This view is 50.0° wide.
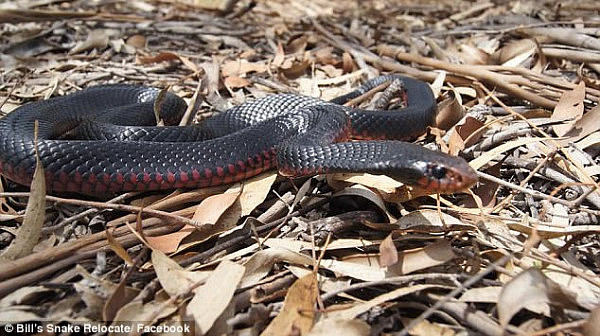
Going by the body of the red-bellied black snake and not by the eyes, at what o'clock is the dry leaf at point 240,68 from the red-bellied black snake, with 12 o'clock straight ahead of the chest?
The dry leaf is roughly at 9 o'clock from the red-bellied black snake.

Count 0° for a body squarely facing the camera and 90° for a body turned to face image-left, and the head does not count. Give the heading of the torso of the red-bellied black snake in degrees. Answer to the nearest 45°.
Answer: approximately 270°

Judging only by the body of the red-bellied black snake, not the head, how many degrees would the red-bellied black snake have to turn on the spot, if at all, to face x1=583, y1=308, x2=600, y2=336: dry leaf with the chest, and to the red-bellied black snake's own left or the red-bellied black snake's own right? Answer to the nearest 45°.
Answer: approximately 45° to the red-bellied black snake's own right

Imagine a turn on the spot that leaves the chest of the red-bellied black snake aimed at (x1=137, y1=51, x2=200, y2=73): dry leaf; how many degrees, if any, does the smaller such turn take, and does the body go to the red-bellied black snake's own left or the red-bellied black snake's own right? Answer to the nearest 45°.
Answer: approximately 90° to the red-bellied black snake's own left

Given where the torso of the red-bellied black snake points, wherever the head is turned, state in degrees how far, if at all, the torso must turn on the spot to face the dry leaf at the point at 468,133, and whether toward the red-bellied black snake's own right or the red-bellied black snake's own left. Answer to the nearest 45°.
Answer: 0° — it already faces it

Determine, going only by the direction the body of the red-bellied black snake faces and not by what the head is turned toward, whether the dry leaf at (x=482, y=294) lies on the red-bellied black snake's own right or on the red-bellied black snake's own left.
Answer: on the red-bellied black snake's own right

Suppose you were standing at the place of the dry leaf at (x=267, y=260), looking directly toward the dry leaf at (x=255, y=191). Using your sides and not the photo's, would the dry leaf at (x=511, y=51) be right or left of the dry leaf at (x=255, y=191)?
right

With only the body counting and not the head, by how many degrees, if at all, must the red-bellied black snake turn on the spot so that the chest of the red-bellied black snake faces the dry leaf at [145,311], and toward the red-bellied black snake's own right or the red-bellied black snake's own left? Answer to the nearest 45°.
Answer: approximately 90° to the red-bellied black snake's own right

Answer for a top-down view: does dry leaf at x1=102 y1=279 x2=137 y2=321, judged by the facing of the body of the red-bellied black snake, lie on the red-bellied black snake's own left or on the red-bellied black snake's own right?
on the red-bellied black snake's own right

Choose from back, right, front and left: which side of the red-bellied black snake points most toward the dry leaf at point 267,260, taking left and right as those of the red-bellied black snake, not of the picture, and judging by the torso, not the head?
right

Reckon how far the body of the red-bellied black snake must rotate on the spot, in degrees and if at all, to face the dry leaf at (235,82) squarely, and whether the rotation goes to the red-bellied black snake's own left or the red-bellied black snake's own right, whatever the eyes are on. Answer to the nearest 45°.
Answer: approximately 90° to the red-bellied black snake's own left

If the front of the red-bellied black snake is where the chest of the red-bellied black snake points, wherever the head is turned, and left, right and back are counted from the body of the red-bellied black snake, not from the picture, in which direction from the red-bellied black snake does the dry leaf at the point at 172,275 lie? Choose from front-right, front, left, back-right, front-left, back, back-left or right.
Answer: right
